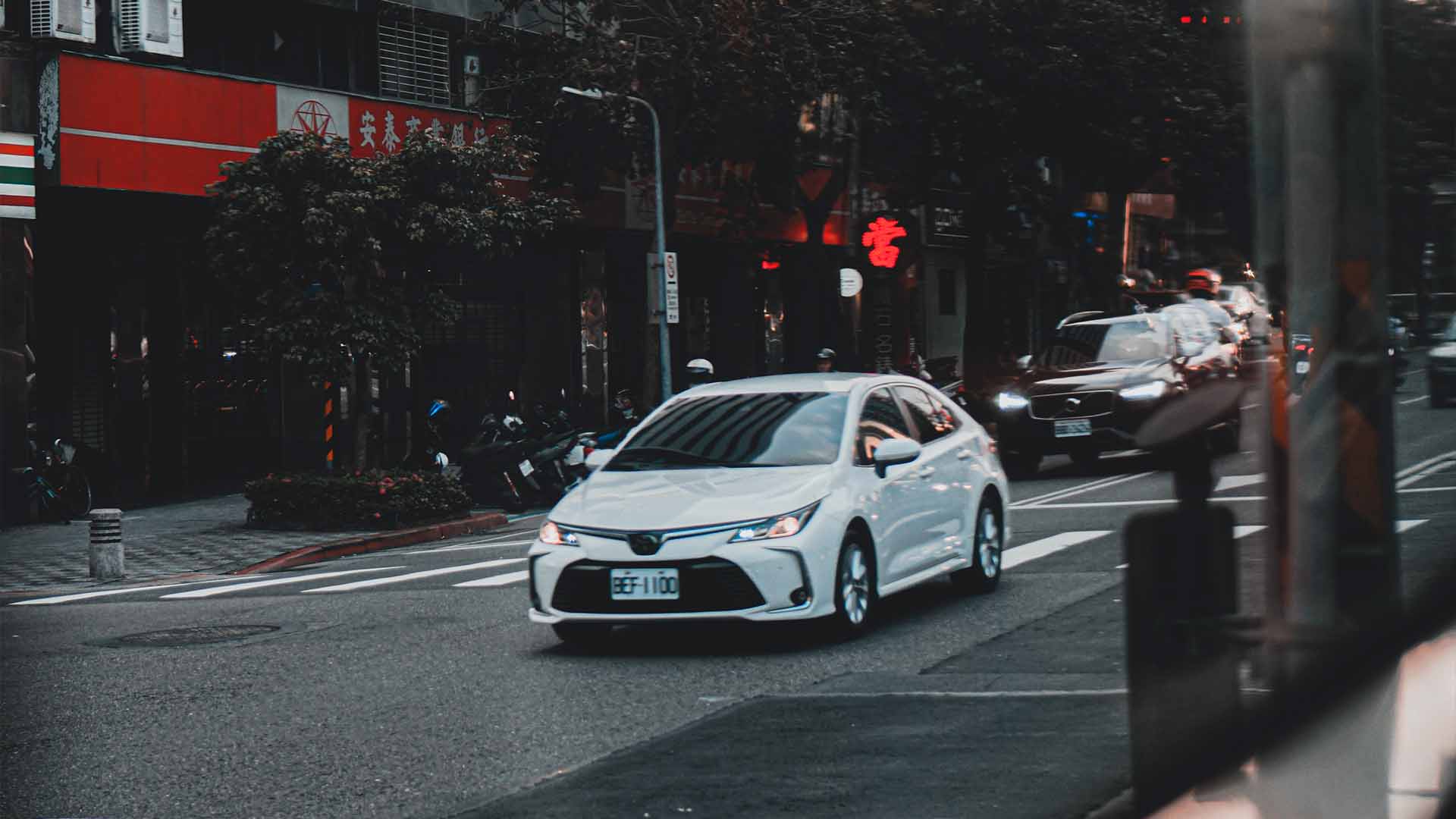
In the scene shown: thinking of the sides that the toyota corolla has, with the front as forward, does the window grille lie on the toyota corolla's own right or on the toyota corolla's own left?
on the toyota corolla's own right

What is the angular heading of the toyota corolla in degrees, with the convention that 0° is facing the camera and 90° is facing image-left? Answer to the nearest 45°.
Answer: approximately 45°

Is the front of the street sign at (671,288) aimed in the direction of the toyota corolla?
yes

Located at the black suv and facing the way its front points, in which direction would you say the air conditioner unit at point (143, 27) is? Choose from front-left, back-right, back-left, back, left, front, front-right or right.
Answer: front-right

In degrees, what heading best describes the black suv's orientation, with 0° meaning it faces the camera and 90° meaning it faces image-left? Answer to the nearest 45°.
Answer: approximately 45°

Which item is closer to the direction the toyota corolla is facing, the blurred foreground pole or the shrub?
the blurred foreground pole

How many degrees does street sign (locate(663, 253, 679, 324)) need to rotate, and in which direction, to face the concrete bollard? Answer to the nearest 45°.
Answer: approximately 45° to its right

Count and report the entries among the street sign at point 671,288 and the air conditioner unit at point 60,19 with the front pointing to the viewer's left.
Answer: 0

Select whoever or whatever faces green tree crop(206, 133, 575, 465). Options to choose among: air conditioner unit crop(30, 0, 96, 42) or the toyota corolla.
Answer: the air conditioner unit

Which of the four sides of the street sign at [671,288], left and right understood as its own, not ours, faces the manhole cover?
front

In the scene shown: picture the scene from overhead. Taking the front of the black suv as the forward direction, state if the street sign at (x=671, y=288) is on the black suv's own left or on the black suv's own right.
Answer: on the black suv's own right

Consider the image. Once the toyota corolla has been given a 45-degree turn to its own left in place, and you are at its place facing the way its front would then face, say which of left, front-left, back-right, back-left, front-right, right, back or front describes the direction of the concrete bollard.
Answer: back-right
